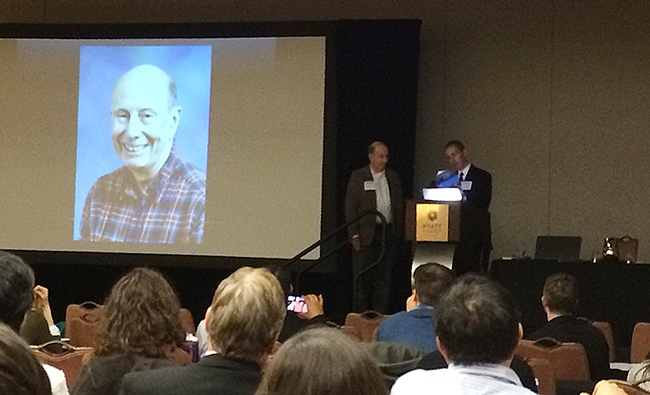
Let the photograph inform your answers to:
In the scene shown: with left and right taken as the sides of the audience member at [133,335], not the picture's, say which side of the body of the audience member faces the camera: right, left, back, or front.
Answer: back

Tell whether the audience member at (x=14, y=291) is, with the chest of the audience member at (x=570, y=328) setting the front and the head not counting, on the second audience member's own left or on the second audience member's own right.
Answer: on the second audience member's own left

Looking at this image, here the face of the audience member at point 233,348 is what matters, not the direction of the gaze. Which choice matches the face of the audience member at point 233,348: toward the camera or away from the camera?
away from the camera

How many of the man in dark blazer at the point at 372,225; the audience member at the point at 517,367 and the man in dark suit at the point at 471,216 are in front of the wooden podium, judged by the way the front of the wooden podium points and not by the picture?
1

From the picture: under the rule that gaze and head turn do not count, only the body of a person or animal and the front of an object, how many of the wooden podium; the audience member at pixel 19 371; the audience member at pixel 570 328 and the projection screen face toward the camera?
2

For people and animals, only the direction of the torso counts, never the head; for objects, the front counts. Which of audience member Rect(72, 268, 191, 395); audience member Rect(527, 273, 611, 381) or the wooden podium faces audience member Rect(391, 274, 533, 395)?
the wooden podium

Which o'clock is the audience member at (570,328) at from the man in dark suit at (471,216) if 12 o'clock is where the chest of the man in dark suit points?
The audience member is roughly at 10 o'clock from the man in dark suit.

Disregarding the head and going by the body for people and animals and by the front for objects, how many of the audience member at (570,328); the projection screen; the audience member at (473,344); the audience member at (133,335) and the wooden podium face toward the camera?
2

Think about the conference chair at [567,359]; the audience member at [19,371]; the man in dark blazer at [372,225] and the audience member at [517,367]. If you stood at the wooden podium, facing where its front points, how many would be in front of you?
3

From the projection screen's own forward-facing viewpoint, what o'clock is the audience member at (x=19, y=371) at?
The audience member is roughly at 12 o'clock from the projection screen.

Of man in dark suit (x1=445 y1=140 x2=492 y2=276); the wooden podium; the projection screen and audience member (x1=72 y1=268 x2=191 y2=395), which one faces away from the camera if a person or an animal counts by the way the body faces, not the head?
the audience member

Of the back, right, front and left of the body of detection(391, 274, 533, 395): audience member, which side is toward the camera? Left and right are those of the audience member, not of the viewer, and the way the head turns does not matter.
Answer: back

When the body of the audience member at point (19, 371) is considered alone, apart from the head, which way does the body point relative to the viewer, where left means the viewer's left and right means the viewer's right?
facing away from the viewer

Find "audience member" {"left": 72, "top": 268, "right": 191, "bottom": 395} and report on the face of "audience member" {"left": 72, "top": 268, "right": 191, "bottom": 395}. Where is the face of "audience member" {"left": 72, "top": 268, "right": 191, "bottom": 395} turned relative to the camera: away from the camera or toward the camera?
away from the camera

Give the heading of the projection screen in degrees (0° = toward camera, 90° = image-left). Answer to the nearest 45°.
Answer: approximately 0°
